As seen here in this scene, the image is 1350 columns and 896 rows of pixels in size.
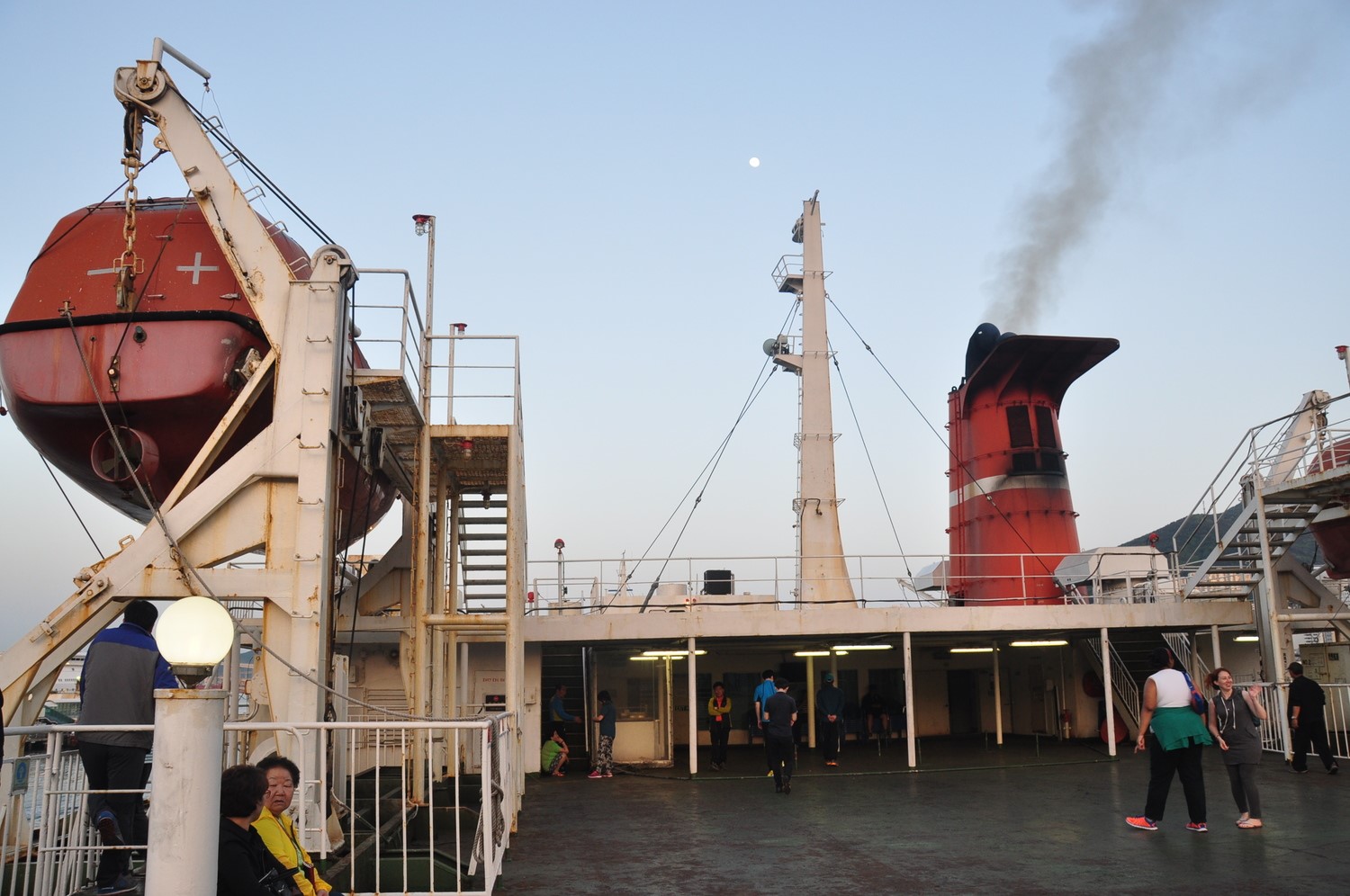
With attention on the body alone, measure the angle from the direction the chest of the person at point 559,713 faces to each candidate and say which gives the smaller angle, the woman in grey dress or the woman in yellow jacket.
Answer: the woman in grey dress

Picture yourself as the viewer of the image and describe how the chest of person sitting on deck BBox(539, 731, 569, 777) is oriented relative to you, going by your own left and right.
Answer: facing to the right of the viewer

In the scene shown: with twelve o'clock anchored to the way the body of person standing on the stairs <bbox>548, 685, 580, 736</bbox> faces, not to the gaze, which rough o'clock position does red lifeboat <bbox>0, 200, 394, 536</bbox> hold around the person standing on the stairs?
The red lifeboat is roughly at 4 o'clock from the person standing on the stairs.

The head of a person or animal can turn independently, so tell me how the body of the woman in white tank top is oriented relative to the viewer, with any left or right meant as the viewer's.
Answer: facing away from the viewer and to the left of the viewer

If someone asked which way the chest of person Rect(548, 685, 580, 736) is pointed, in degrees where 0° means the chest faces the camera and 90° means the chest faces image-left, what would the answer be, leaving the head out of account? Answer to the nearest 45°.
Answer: approximately 270°

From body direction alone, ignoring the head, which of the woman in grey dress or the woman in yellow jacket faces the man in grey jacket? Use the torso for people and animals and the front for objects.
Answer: the woman in grey dress

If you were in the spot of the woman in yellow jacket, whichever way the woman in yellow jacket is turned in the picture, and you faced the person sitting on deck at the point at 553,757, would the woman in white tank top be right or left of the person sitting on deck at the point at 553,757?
right

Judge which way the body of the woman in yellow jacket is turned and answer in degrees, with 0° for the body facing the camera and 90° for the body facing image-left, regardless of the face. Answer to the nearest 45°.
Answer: approximately 315°

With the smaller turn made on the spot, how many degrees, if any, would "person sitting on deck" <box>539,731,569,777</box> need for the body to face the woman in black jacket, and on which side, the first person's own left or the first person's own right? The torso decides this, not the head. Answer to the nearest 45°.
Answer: approximately 90° to the first person's own right

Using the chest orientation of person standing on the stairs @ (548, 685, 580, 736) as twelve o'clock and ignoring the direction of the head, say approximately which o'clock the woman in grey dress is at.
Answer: The woman in grey dress is roughly at 2 o'clock from the person standing on the stairs.
